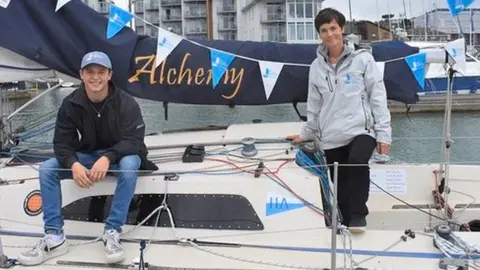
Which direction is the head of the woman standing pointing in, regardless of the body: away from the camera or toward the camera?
toward the camera

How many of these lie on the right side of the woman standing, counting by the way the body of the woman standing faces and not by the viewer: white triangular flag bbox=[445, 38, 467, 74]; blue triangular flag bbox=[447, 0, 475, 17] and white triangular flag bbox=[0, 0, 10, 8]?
1

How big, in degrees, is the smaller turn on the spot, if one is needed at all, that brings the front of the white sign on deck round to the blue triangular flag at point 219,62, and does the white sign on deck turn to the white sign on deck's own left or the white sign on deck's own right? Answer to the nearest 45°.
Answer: approximately 90° to the white sign on deck's own right

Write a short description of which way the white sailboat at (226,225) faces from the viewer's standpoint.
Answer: facing to the left of the viewer

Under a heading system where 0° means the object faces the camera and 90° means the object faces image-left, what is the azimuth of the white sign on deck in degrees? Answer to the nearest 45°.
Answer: approximately 0°

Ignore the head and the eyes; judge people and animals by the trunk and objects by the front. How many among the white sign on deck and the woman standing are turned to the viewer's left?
0

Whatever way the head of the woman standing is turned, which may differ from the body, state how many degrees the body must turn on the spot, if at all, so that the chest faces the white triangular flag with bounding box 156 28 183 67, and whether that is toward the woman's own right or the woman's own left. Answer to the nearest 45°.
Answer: approximately 135° to the woman's own right

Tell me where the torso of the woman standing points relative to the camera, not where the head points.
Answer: toward the camera
